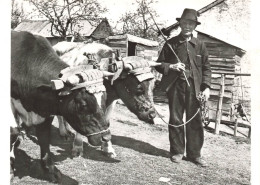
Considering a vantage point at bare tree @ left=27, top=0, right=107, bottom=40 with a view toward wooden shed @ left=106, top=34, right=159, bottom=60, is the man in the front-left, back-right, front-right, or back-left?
front-right

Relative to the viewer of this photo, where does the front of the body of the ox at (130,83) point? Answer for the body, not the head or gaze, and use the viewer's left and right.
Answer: facing the viewer and to the right of the viewer

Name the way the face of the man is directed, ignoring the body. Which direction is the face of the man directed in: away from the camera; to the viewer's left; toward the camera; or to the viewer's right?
toward the camera

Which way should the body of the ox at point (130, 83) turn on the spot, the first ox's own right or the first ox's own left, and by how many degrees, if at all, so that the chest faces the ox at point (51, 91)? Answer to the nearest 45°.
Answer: approximately 90° to the first ox's own right

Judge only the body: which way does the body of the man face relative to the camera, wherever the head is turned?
toward the camera

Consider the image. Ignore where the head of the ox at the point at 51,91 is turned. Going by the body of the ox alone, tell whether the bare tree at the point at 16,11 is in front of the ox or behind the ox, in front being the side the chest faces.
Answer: behind

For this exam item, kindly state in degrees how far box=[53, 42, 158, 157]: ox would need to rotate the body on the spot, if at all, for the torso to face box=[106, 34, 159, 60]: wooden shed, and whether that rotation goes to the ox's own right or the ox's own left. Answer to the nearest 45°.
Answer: approximately 135° to the ox's own left

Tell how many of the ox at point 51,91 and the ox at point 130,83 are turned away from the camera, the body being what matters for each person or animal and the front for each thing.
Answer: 0

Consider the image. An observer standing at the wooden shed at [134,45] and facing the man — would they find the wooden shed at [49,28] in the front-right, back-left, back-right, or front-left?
back-right

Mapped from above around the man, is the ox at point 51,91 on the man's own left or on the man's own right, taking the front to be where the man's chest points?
on the man's own right

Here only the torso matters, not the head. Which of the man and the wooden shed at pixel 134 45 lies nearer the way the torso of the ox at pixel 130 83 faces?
the man

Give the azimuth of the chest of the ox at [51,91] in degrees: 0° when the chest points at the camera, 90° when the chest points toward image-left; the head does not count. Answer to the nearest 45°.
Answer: approximately 315°

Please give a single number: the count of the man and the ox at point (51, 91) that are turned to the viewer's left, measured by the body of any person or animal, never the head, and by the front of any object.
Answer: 0
